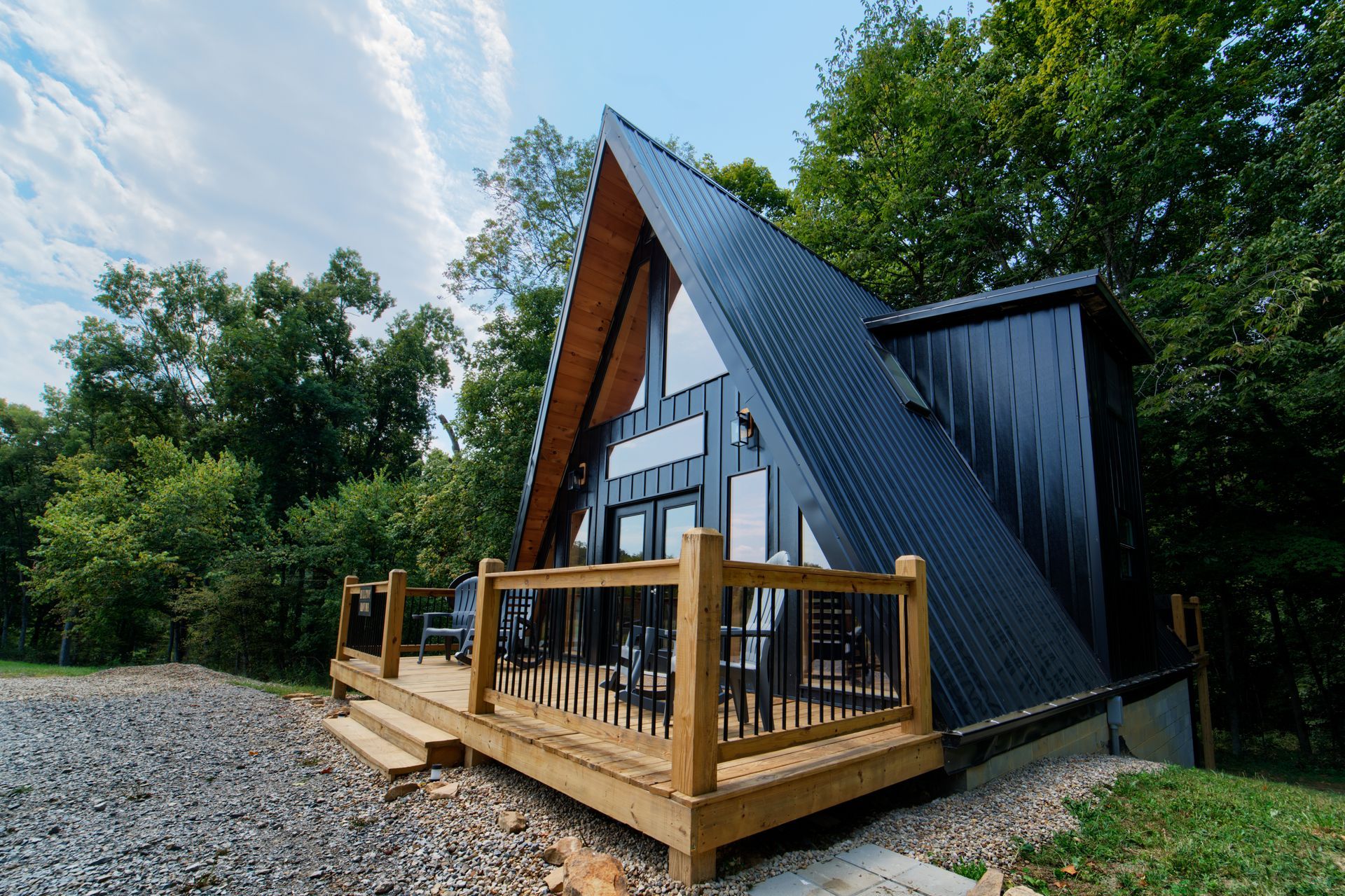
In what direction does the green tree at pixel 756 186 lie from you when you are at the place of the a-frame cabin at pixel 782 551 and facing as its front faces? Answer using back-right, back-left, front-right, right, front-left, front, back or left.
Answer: back-right

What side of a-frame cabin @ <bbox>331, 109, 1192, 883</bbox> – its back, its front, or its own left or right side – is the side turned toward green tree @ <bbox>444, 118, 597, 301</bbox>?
right

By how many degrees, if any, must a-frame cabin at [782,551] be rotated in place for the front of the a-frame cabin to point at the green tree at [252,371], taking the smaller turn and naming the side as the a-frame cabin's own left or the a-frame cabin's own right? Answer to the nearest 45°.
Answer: approximately 90° to the a-frame cabin's own right

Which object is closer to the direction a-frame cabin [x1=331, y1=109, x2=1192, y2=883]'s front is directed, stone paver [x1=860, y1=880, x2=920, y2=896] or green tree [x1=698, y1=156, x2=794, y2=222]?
the stone paver

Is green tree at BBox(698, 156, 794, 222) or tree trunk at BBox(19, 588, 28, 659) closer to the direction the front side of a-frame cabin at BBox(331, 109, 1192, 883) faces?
the tree trunk

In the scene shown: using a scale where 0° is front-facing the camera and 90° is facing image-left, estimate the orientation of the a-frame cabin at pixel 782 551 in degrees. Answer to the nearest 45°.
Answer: approximately 45°

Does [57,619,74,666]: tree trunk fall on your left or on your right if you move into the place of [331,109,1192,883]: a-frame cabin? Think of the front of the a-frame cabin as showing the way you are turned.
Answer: on your right
